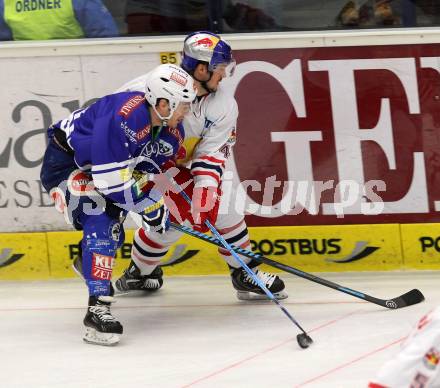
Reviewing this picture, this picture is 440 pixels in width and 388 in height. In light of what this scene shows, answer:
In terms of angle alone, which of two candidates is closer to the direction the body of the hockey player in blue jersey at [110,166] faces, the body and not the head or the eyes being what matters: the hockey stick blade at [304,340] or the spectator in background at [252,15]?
the hockey stick blade

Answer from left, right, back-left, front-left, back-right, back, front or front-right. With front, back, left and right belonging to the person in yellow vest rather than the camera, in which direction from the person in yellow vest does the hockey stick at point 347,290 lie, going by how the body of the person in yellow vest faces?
back-right

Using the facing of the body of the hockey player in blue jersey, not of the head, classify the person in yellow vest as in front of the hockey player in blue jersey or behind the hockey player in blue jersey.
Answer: behind

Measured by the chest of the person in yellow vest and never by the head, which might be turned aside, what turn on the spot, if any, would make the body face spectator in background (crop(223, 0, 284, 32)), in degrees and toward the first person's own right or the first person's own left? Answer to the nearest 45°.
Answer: approximately 90° to the first person's own right

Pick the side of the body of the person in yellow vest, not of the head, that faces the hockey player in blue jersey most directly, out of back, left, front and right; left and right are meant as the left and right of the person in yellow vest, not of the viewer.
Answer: back

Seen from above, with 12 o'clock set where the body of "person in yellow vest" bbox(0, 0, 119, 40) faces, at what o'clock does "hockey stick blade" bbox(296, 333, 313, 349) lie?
The hockey stick blade is roughly at 5 o'clock from the person in yellow vest.

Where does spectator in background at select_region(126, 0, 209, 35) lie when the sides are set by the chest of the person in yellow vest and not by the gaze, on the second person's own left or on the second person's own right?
on the second person's own right

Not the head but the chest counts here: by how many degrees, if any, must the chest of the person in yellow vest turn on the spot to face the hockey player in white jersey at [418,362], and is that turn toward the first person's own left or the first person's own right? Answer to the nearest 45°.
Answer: approximately 180°
